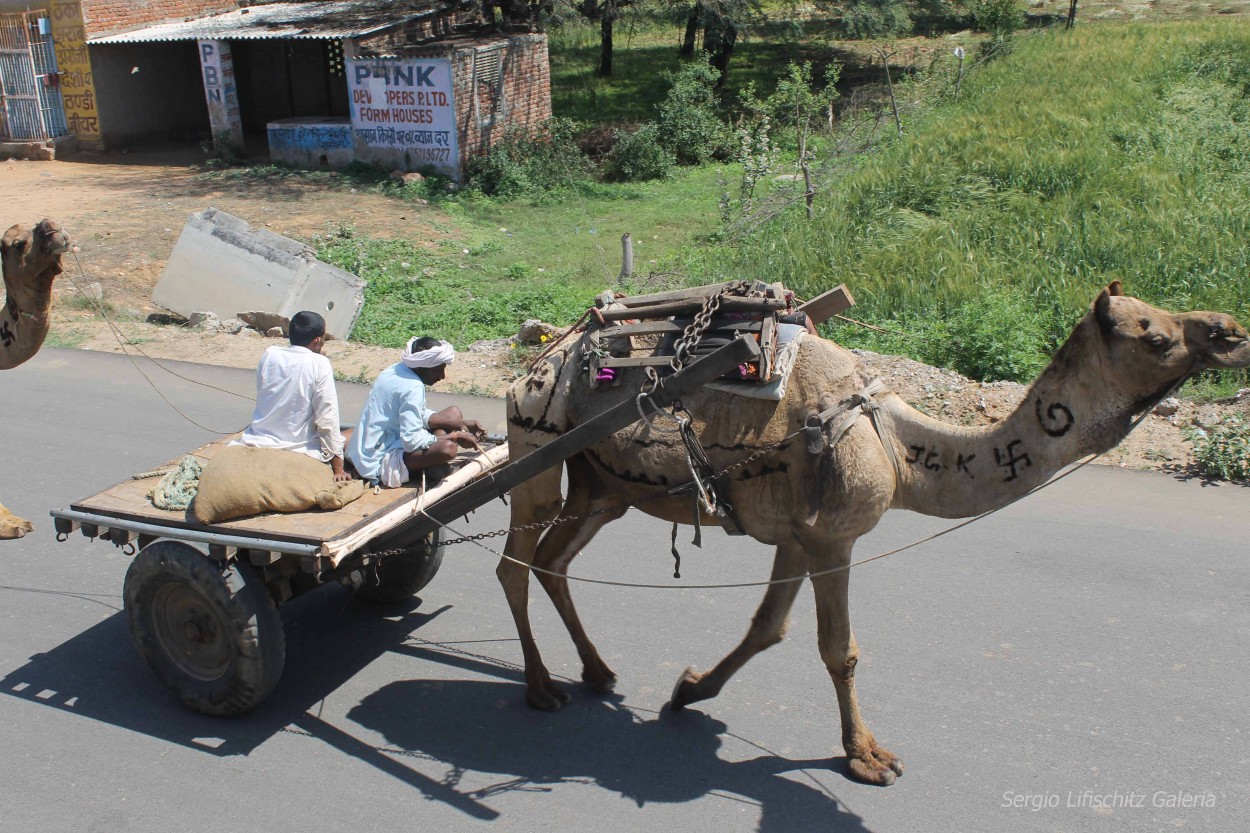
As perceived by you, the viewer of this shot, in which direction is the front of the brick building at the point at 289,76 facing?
facing the viewer

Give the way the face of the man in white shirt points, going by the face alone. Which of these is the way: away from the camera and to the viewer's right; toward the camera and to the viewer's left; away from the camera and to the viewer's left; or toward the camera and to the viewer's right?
away from the camera and to the viewer's right

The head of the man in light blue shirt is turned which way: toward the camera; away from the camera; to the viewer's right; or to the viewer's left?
to the viewer's right

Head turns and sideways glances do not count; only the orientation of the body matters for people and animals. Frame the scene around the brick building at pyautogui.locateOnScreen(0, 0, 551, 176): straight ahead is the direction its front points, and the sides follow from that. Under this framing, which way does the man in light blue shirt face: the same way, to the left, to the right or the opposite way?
to the left

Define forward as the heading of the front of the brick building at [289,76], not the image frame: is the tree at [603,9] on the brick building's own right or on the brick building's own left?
on the brick building's own left

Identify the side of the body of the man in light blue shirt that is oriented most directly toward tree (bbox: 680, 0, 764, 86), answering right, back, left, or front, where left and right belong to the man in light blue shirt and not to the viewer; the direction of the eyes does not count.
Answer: left

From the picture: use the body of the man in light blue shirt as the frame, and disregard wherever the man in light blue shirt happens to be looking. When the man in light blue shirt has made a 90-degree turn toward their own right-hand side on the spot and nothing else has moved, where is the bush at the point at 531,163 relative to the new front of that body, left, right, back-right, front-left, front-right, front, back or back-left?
back

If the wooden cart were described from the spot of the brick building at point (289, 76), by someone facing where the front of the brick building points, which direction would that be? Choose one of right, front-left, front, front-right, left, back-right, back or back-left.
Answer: front

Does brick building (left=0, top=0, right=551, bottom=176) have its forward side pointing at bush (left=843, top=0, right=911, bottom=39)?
no

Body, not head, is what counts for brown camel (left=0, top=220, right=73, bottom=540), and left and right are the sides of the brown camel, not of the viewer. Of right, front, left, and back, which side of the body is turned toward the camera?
right

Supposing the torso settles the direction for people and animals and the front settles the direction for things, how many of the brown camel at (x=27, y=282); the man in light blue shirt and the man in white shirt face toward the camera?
0

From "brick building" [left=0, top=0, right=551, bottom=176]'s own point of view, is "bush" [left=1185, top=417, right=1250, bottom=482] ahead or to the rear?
ahead

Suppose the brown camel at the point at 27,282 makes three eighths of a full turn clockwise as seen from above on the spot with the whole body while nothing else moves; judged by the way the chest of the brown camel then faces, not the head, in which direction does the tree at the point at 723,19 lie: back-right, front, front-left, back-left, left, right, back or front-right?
back

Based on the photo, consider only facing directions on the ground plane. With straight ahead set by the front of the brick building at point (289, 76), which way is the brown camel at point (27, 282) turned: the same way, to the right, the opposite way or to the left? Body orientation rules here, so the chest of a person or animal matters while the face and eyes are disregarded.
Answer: to the left

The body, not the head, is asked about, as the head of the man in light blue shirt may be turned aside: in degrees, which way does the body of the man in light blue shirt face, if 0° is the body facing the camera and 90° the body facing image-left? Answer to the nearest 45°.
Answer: approximately 270°

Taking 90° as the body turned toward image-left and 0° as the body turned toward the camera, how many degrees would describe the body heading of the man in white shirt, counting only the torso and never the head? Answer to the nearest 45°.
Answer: approximately 225°
